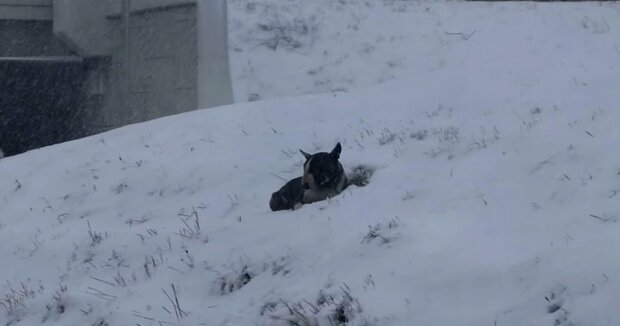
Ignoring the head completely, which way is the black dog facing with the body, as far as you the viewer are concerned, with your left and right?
facing the viewer and to the right of the viewer
